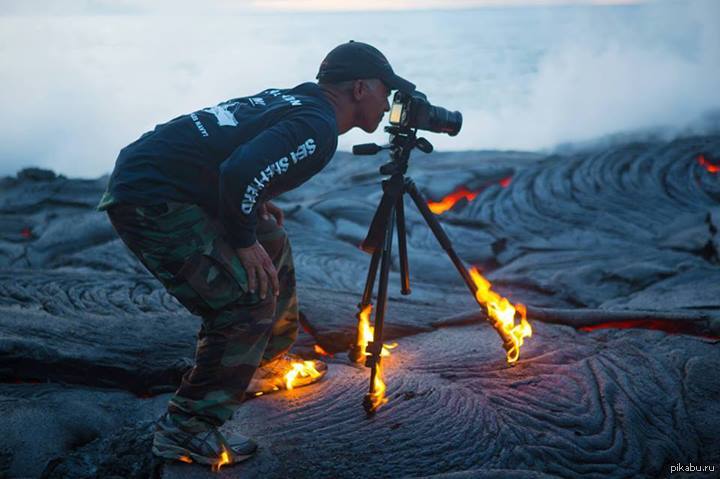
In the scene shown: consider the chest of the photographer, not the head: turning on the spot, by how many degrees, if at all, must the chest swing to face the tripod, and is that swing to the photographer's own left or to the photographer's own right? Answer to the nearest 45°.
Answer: approximately 45° to the photographer's own left

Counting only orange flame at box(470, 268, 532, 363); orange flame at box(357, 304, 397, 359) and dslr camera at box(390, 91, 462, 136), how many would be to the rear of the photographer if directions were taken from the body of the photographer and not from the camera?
0

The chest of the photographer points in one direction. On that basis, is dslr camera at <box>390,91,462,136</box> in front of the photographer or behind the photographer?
in front

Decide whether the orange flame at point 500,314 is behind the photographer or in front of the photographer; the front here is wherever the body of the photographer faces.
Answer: in front

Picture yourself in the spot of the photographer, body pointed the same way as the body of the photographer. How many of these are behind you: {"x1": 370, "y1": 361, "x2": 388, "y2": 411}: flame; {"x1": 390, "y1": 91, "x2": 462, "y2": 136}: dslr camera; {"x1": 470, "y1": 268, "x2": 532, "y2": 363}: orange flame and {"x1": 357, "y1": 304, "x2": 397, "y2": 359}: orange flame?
0

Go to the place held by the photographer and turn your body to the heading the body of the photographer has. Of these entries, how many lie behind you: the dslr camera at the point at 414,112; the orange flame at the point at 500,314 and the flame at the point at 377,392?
0

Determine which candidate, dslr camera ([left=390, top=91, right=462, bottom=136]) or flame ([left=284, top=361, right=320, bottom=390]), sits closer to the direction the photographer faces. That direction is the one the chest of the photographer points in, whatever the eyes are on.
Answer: the dslr camera

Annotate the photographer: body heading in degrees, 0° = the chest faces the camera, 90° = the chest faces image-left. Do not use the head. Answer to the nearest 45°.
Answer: approximately 270°

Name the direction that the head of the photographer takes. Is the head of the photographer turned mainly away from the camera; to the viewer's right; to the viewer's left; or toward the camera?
to the viewer's right

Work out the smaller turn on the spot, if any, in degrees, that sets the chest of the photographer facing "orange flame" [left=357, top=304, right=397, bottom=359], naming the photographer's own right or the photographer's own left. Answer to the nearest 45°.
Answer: approximately 45° to the photographer's own left

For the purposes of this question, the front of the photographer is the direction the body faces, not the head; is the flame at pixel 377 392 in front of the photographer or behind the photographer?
in front

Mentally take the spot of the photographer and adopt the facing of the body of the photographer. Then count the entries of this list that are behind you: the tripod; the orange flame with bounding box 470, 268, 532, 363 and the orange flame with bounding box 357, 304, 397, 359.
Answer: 0
